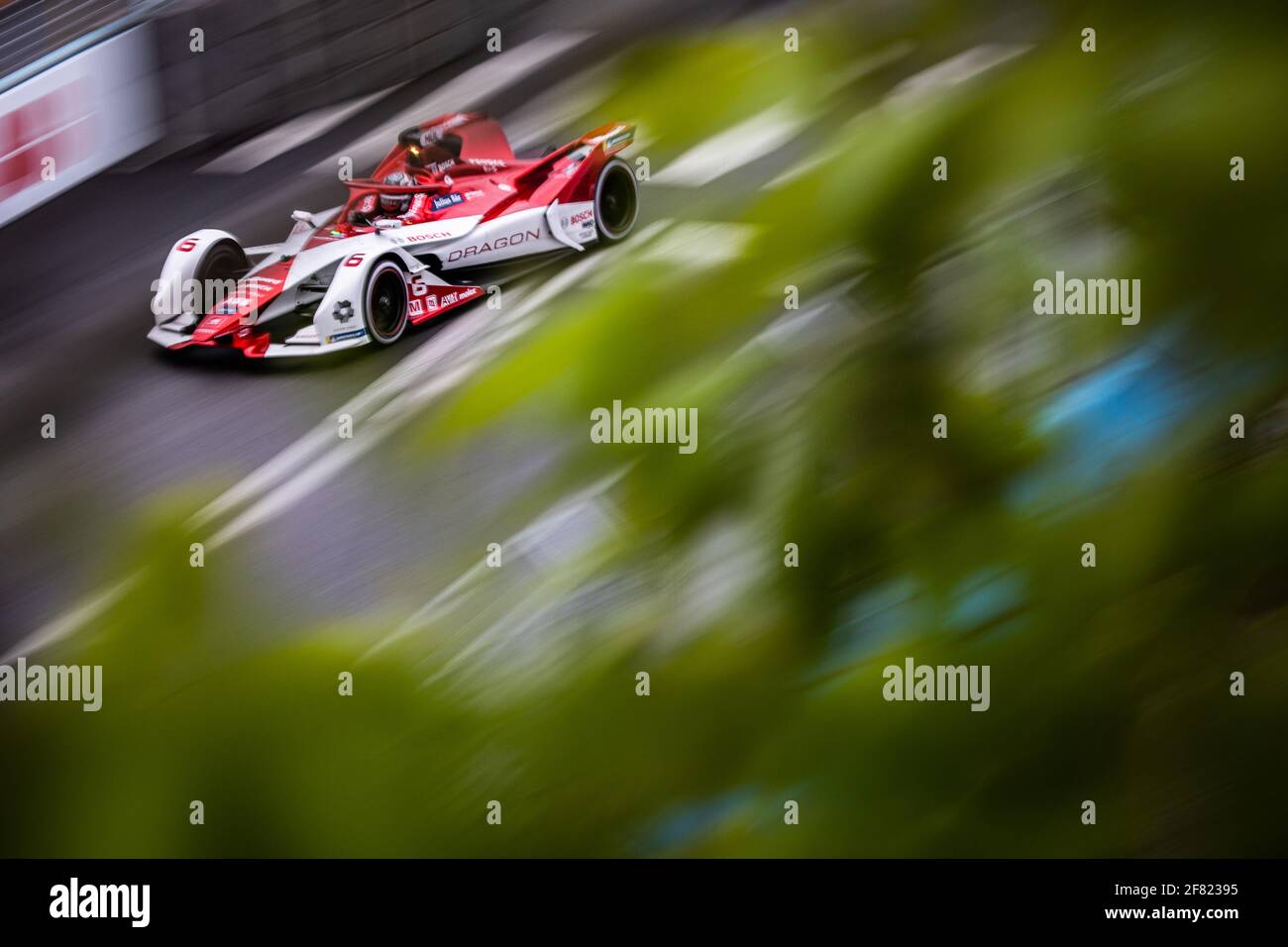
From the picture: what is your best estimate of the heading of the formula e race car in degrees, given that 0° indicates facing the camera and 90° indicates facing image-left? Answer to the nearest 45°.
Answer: approximately 45°
